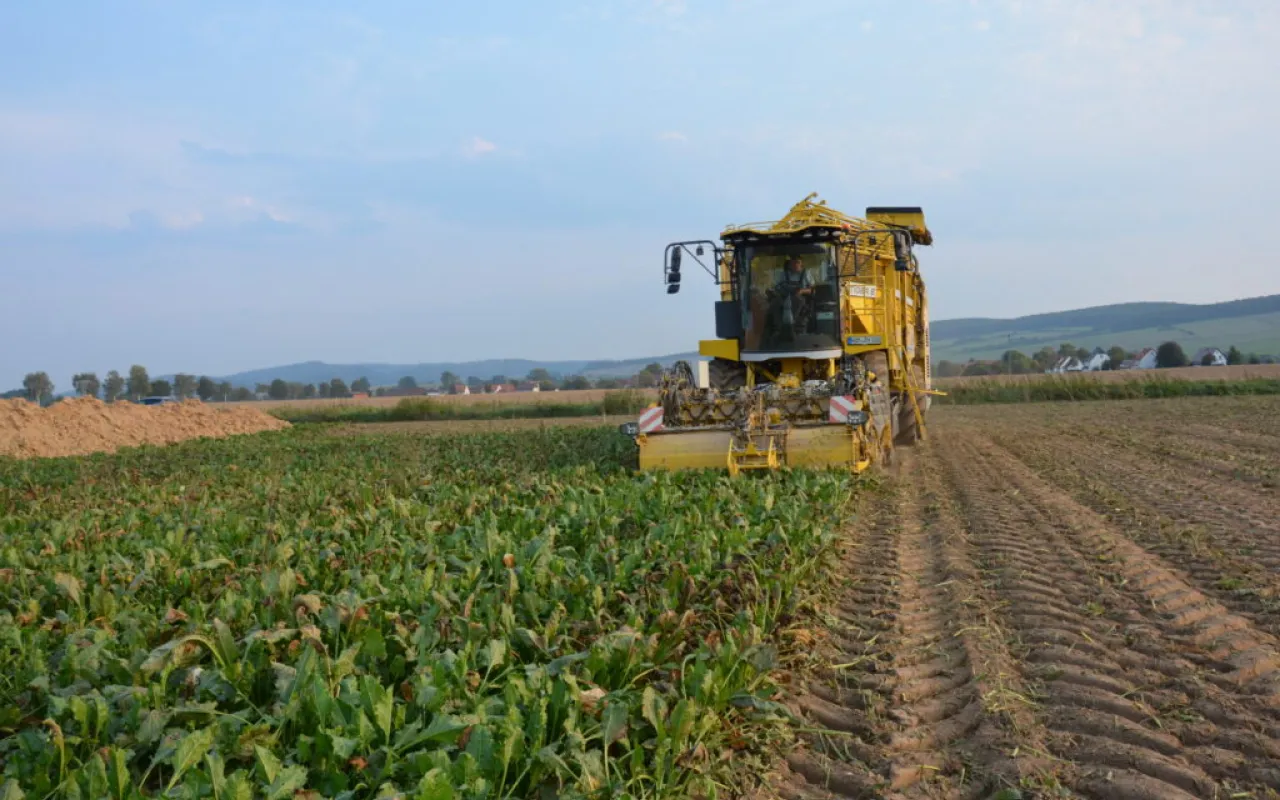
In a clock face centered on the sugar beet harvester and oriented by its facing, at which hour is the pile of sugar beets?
The pile of sugar beets is roughly at 4 o'clock from the sugar beet harvester.

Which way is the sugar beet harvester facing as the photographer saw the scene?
facing the viewer
